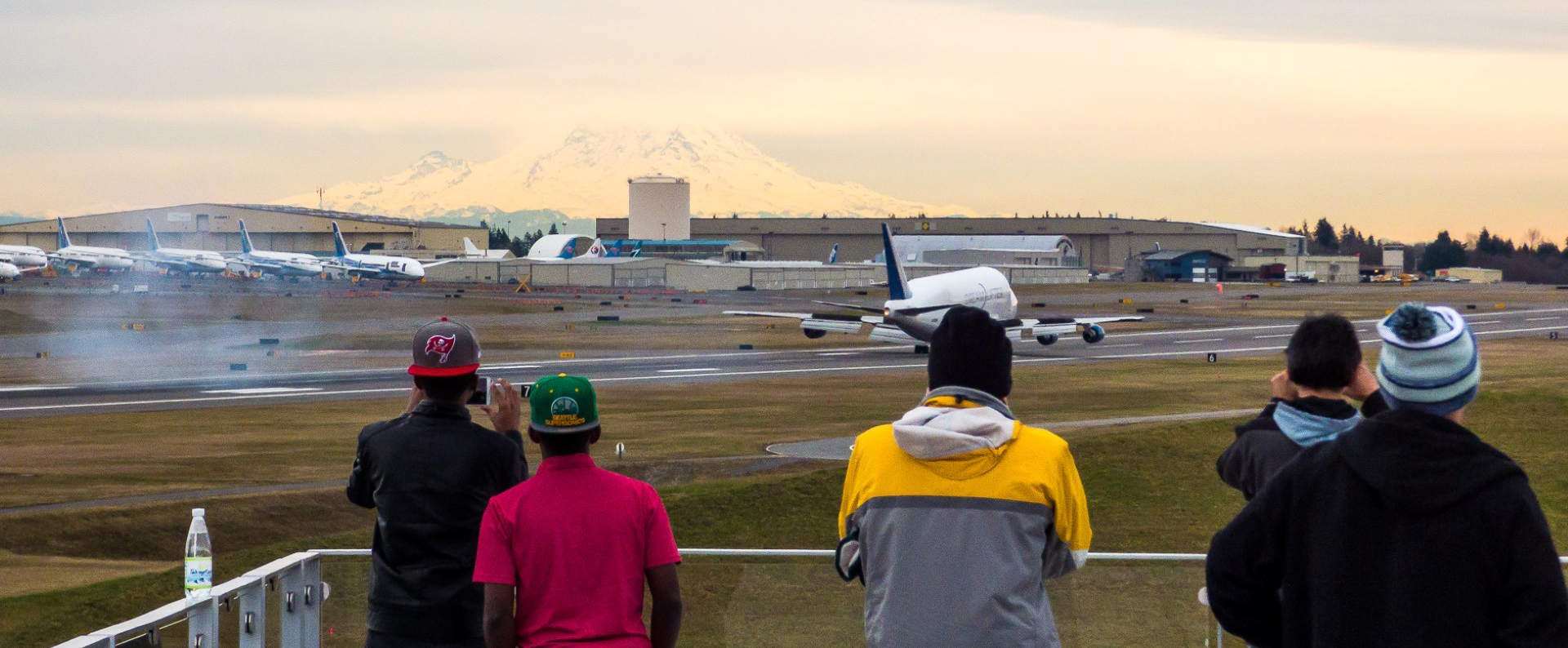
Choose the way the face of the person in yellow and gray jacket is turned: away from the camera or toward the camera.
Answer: away from the camera

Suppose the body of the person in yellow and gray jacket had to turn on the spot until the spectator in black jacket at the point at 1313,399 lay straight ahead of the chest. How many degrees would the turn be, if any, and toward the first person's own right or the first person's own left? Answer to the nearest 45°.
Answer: approximately 45° to the first person's own right

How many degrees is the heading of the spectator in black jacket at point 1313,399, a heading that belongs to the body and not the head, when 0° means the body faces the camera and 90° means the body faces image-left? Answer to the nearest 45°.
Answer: approximately 180°

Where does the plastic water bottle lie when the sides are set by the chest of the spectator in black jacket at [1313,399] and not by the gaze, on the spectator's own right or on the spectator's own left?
on the spectator's own left

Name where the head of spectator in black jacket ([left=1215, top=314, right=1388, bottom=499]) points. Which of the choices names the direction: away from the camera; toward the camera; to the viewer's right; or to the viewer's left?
away from the camera

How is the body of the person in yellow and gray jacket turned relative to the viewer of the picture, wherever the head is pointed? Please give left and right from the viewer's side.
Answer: facing away from the viewer

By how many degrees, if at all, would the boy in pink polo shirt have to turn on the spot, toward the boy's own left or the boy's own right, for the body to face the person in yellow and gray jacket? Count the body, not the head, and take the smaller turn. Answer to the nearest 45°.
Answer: approximately 90° to the boy's own right

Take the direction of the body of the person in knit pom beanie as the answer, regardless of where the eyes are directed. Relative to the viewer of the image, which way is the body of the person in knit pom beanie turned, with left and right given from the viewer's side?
facing away from the viewer

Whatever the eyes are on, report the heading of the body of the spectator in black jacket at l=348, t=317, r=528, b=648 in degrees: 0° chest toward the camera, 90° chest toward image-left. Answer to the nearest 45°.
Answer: approximately 180°

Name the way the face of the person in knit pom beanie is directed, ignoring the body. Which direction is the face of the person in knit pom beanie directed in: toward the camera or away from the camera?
away from the camera

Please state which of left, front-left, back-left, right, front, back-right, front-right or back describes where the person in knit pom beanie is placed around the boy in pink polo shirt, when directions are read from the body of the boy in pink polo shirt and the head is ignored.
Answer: back-right

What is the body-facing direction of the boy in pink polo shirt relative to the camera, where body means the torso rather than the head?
away from the camera
